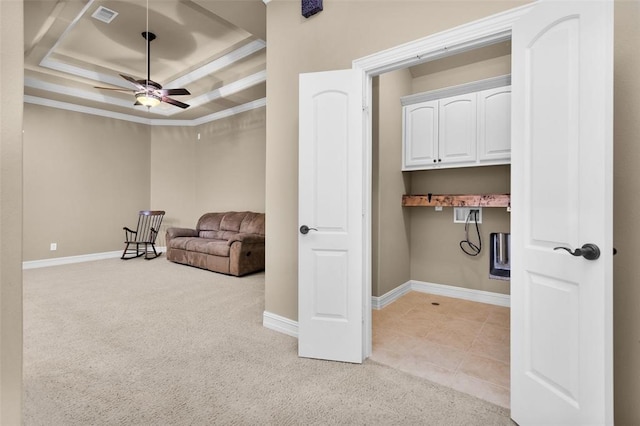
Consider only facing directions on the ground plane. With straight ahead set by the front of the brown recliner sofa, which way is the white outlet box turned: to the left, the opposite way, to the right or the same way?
the same way

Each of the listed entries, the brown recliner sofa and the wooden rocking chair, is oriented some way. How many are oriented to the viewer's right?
0

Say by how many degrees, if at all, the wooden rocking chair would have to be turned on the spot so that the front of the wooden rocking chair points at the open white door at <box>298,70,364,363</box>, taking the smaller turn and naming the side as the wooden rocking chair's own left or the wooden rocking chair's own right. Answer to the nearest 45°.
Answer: approximately 45° to the wooden rocking chair's own left

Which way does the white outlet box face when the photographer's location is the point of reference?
facing the viewer

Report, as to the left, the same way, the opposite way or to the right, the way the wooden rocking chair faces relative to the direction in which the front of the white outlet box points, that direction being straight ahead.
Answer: the same way

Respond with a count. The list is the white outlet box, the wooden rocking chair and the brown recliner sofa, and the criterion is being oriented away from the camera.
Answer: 0

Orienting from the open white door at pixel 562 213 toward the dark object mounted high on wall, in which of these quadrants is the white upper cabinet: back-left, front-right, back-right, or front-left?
front-right

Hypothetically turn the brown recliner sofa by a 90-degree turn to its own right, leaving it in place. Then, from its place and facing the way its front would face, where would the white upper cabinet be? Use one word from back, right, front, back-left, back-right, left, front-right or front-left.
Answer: back

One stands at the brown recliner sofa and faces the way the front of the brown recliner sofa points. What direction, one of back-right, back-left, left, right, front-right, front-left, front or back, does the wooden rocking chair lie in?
right

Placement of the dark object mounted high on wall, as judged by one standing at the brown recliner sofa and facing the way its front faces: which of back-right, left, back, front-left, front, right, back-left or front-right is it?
front-left

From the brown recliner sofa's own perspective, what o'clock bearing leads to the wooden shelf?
The wooden shelf is roughly at 9 o'clock from the brown recliner sofa.

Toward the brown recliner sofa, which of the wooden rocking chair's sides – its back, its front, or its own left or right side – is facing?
left

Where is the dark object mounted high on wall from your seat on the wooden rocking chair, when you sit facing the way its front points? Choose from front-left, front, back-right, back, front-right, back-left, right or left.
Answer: front-left

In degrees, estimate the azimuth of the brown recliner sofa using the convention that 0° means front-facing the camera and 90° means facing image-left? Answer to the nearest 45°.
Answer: approximately 45°

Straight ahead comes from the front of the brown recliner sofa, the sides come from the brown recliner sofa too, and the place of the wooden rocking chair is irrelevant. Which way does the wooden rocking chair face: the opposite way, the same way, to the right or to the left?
the same way
